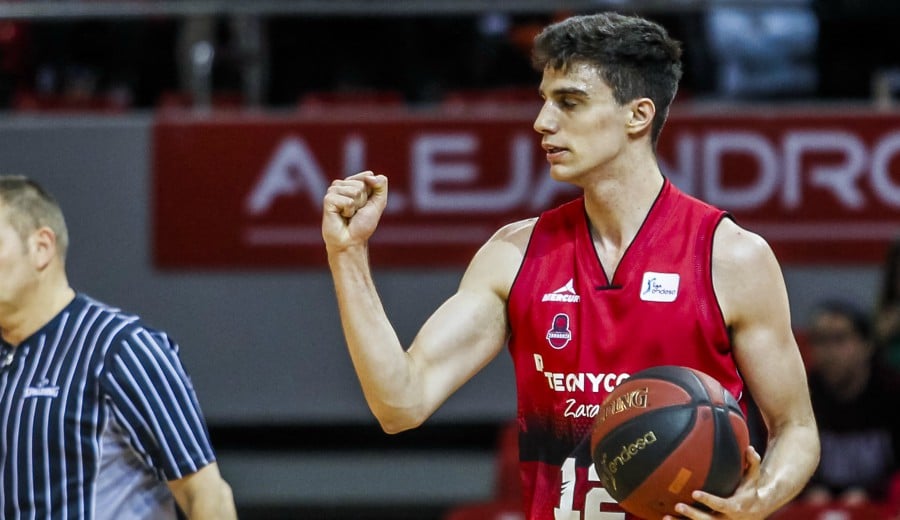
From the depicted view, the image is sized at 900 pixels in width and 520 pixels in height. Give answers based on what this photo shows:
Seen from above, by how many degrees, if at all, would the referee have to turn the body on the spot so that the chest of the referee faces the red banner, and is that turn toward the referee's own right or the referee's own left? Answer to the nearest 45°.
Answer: approximately 180°

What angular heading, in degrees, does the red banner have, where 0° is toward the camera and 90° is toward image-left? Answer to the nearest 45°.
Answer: approximately 0°

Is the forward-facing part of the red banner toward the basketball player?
yes

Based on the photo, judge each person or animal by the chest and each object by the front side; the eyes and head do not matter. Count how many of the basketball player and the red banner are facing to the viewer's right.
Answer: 0

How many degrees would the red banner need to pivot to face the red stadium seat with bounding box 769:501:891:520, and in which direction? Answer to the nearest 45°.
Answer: approximately 45° to its left

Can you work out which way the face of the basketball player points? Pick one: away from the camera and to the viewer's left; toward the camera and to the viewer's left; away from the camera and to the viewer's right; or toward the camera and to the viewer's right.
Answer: toward the camera and to the viewer's left

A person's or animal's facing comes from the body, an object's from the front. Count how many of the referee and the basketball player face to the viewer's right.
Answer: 0

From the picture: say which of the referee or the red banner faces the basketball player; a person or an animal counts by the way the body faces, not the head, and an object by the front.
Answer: the red banner

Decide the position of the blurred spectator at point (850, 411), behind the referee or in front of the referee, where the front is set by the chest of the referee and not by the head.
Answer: behind

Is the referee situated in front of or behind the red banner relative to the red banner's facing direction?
in front
